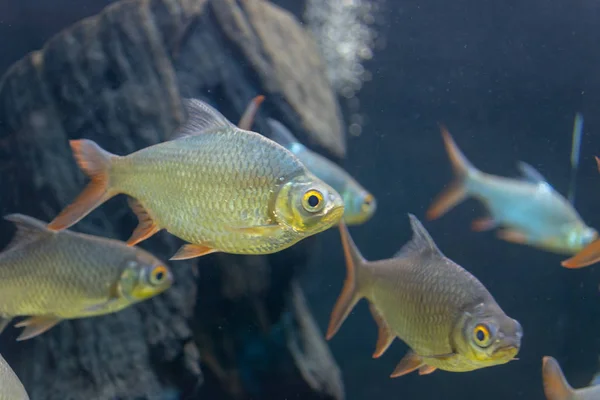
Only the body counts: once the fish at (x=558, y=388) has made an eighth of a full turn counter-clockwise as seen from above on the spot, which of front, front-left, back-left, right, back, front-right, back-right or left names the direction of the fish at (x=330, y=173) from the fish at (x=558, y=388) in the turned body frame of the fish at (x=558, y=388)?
left

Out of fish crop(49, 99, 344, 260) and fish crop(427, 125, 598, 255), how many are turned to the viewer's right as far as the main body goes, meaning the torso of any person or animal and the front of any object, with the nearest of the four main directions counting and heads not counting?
2

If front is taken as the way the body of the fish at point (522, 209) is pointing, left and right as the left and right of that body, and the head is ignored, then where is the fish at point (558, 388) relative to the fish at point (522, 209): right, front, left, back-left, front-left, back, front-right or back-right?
right

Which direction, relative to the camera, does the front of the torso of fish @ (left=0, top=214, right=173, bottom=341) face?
to the viewer's right

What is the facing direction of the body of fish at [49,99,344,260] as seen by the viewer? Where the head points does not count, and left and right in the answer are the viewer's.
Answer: facing to the right of the viewer

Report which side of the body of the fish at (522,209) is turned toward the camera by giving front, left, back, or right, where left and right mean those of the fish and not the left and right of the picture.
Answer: right

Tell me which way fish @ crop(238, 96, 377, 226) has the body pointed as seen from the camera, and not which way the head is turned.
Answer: to the viewer's right

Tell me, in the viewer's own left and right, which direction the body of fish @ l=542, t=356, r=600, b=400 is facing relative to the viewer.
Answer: facing to the right of the viewer

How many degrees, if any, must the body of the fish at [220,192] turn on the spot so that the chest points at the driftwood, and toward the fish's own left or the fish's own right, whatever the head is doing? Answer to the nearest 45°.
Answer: approximately 90° to the fish's own left
